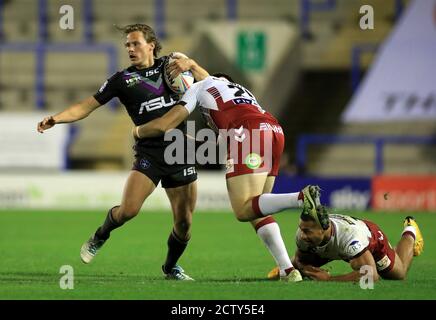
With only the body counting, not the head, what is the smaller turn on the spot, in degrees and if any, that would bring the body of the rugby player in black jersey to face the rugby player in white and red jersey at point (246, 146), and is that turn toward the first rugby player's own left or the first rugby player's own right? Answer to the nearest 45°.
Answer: approximately 45° to the first rugby player's own left

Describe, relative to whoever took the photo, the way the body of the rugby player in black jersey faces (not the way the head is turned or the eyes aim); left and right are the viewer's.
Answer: facing the viewer

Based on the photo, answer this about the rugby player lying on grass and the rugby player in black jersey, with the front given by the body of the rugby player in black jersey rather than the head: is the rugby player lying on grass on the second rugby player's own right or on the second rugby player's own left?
on the second rugby player's own left
